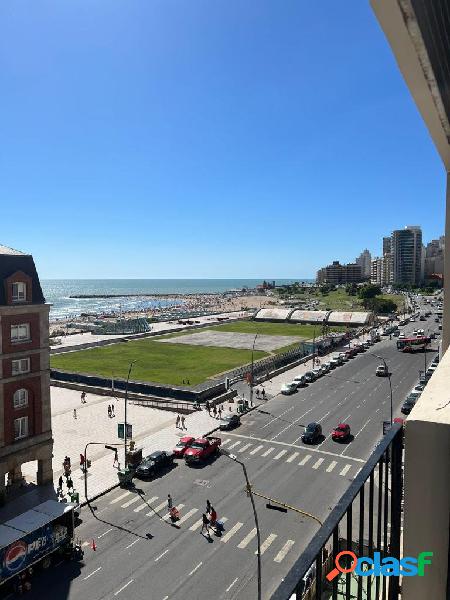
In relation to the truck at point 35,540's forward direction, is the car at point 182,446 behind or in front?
behind

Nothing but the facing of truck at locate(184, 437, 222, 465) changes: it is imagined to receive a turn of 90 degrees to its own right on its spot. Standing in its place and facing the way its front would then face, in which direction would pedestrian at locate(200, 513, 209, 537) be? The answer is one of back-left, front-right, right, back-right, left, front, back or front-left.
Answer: back-left

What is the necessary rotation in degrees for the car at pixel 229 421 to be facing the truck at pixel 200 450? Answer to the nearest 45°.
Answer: approximately 45° to its left

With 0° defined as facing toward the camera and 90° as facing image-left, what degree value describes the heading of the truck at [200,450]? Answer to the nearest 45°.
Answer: approximately 45°

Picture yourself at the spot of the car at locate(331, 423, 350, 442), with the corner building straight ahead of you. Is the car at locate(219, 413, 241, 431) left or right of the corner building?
right

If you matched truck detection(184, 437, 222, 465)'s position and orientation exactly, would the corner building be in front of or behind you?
in front

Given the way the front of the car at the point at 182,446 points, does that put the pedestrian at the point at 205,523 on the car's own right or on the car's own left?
on the car's own left

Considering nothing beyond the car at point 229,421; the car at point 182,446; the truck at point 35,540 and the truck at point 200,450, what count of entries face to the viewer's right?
0

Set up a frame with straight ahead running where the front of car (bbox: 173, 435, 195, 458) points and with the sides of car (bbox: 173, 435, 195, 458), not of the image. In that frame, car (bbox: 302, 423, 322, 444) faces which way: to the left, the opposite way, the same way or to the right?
the same way

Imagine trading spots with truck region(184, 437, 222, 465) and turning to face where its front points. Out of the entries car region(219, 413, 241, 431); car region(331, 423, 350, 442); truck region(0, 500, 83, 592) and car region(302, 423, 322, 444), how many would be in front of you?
1

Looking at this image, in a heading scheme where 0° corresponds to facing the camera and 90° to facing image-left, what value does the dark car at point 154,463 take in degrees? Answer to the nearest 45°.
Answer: approximately 45°

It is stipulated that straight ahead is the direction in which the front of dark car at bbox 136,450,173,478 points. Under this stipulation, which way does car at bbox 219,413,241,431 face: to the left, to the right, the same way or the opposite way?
the same way

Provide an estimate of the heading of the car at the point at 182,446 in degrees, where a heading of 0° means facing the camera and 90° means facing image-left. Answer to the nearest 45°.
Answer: approximately 45°

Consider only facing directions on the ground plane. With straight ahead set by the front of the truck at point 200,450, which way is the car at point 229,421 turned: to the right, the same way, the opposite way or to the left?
the same way

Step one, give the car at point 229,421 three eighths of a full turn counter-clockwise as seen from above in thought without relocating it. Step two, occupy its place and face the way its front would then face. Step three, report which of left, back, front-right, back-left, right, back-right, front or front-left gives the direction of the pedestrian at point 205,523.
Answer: right

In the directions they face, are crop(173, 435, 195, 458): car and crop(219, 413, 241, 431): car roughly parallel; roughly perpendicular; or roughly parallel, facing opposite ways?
roughly parallel

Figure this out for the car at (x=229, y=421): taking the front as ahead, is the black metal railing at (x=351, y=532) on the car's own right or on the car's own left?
on the car's own left

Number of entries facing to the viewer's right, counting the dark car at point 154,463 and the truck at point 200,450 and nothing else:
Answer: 0
